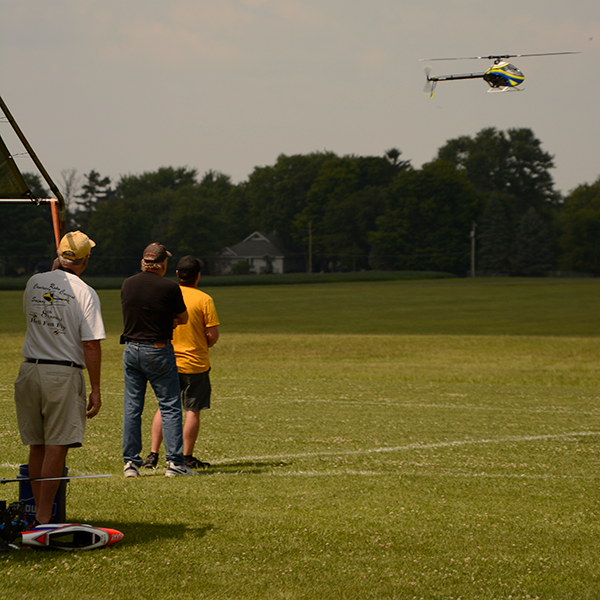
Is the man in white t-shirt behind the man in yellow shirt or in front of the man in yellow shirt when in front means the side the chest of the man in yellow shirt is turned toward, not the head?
behind

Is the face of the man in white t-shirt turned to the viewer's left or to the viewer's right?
to the viewer's right

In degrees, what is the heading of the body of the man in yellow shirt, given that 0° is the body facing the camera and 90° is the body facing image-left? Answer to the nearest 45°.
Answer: approximately 225°
